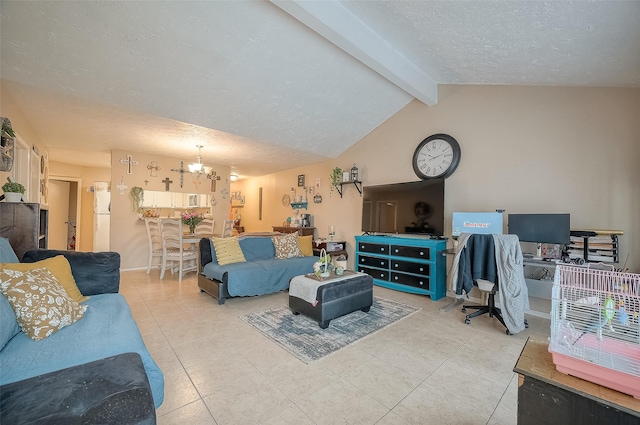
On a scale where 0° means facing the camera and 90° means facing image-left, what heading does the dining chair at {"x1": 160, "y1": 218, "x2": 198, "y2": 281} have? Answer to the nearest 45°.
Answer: approximately 225°

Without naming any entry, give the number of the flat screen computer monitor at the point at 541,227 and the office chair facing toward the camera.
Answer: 1

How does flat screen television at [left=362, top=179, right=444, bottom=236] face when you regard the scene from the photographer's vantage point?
facing the viewer and to the left of the viewer

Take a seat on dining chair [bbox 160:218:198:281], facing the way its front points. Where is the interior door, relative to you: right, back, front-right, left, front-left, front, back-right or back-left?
left

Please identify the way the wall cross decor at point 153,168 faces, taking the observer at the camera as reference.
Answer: facing the viewer

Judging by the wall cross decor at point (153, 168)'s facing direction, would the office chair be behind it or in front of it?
in front

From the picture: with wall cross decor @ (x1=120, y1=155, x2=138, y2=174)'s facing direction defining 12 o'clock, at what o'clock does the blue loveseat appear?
The blue loveseat is roughly at 11 o'clock from the wall cross decor.

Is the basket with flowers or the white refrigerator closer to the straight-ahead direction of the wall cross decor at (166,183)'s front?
the basket with flowers

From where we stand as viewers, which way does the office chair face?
facing away from the viewer and to the right of the viewer

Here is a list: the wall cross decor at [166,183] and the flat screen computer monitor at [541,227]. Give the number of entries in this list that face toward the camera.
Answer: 2

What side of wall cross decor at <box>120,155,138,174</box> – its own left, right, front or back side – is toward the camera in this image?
front

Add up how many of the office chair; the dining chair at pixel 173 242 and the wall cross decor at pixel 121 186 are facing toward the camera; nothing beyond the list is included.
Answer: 1

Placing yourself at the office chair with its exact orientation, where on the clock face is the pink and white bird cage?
The pink and white bird cage is roughly at 4 o'clock from the office chair.

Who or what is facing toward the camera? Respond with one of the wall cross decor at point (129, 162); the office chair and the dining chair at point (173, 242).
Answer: the wall cross decor

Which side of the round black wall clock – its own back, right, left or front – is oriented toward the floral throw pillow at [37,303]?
front

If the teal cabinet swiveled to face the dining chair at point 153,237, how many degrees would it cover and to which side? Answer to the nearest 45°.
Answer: approximately 45° to its right

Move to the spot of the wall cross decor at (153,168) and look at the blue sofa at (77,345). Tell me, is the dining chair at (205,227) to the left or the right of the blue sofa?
left
